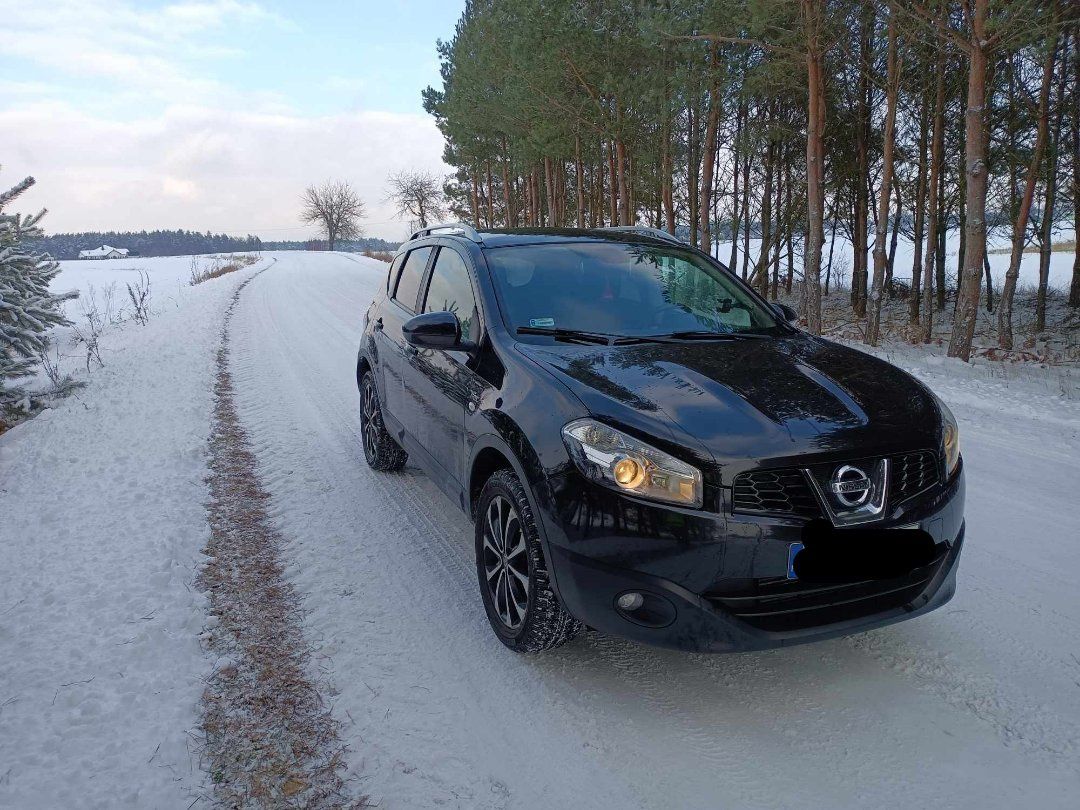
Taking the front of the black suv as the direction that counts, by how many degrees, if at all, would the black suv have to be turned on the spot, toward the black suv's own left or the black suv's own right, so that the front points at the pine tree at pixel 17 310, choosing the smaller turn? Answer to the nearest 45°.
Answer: approximately 180°

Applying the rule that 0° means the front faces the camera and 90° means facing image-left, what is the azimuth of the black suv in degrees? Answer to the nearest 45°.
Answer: approximately 315°
